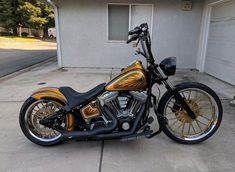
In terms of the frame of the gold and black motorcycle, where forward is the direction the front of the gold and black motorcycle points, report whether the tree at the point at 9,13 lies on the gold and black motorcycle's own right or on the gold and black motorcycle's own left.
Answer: on the gold and black motorcycle's own left

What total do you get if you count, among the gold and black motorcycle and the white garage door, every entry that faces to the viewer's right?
1

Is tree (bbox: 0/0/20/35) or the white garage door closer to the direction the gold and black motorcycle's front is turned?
the white garage door

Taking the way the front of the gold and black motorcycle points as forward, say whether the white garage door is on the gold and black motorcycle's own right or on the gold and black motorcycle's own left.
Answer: on the gold and black motorcycle's own left

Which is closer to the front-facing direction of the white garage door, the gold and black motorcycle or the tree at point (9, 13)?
the gold and black motorcycle

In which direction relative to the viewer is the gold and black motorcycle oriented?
to the viewer's right

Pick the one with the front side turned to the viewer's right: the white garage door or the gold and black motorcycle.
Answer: the gold and black motorcycle

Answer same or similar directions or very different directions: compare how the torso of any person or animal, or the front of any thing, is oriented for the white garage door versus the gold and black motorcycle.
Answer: very different directions

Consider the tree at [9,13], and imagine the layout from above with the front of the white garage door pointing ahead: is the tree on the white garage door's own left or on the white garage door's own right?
on the white garage door's own right

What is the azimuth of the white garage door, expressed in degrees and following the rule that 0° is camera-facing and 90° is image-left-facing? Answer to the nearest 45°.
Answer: approximately 45°
